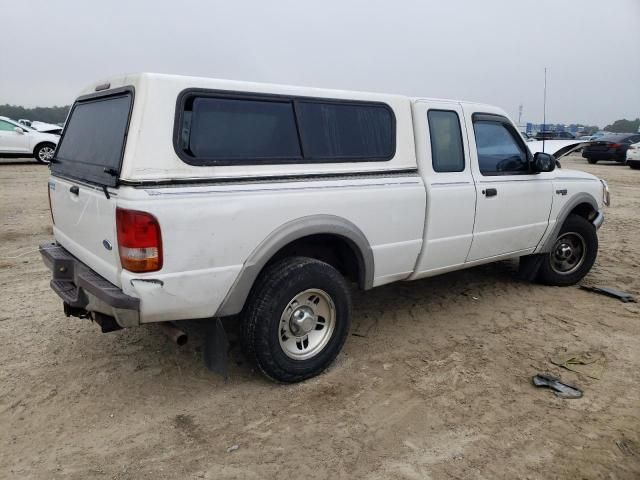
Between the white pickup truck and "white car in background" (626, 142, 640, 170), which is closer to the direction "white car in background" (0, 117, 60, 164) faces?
the white car in background

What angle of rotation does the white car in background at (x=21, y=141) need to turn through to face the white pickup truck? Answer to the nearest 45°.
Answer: approximately 90° to its right

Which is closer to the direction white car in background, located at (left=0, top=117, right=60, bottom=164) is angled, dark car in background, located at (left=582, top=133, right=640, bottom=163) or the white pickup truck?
the dark car in background

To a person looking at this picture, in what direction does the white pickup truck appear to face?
facing away from the viewer and to the right of the viewer

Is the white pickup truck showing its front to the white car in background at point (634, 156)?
yes

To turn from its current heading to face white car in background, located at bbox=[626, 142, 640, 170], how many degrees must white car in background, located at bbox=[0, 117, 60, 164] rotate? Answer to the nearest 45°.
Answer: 0° — it already faces it
